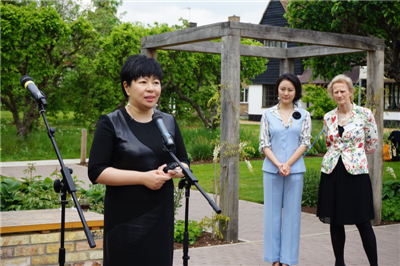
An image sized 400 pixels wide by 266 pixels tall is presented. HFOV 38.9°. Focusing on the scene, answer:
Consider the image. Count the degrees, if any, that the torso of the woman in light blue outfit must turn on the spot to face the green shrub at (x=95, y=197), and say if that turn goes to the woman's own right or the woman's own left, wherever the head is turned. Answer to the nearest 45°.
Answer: approximately 135° to the woman's own right

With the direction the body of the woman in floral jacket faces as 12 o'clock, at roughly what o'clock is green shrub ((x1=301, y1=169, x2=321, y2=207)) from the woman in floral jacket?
The green shrub is roughly at 4 o'clock from the woman in floral jacket.

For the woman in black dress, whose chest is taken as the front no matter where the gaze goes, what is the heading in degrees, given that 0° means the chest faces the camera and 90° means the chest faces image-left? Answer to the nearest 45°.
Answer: approximately 315°

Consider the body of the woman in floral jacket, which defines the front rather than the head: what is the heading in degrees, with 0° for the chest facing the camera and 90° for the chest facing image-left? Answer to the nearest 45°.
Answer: approximately 45°

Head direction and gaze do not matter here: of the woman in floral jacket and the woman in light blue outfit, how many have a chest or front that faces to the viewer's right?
0

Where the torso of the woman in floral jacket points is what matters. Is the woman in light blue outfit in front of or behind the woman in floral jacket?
in front

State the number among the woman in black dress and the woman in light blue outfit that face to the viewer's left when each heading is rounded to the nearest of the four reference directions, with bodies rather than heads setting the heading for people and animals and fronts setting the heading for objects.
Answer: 0

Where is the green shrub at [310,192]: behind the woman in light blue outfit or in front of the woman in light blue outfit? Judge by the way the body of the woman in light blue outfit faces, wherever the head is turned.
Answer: behind

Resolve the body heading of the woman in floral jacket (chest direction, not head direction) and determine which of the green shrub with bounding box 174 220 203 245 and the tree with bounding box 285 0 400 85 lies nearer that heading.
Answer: the green shrub

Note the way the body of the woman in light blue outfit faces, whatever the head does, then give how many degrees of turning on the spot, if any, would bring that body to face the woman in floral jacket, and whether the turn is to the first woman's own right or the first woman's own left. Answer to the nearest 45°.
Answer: approximately 90° to the first woman's own left

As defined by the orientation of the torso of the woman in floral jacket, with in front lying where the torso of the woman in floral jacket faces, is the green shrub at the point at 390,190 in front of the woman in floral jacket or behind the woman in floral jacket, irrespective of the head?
behind

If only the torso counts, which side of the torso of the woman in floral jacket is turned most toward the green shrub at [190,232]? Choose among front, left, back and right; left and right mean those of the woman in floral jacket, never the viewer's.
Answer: right
